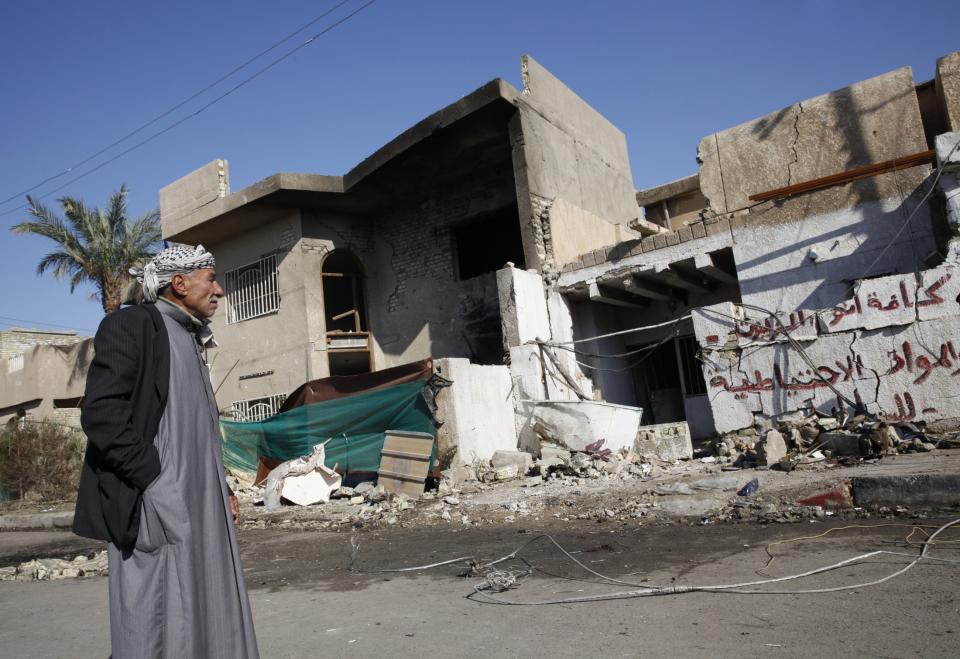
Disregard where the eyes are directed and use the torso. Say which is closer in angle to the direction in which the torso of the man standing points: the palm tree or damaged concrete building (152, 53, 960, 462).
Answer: the damaged concrete building

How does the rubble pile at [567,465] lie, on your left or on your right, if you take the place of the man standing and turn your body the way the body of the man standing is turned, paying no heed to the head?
on your left

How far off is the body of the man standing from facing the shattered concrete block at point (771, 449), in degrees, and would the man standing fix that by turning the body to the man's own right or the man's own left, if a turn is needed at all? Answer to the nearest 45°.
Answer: approximately 45° to the man's own left

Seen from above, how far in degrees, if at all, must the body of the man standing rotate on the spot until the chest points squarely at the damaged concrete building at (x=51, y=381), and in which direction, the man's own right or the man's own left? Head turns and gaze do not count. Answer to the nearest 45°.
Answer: approximately 90° to the man's own left

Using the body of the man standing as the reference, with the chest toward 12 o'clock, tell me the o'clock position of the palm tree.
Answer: The palm tree is roughly at 9 o'clock from the man standing.

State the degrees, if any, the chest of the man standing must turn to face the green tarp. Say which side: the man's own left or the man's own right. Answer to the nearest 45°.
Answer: approximately 90° to the man's own left

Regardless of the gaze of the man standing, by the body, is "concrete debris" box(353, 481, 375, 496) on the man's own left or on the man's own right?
on the man's own left

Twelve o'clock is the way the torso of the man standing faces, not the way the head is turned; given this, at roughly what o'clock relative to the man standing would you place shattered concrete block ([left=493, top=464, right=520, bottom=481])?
The shattered concrete block is roughly at 10 o'clock from the man standing.

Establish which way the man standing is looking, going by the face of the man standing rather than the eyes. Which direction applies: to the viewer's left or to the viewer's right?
to the viewer's right

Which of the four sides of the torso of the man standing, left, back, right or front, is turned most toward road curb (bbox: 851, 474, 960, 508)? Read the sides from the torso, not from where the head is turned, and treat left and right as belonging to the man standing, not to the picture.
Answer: front

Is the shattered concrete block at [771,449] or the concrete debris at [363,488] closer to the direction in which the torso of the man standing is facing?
the shattered concrete block

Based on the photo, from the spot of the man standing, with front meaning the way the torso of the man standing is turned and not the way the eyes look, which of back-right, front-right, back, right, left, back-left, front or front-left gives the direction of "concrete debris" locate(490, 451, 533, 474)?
front-left

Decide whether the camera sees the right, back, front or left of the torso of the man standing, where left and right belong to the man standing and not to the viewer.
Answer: right

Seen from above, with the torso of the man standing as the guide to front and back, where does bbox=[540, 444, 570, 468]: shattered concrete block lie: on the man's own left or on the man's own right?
on the man's own left
